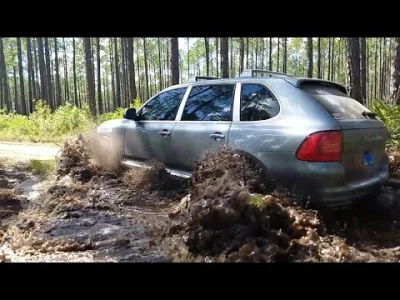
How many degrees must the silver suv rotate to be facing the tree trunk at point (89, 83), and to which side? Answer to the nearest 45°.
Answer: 0° — it already faces it

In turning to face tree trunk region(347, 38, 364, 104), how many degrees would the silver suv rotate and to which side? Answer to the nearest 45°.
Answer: approximately 90° to its right

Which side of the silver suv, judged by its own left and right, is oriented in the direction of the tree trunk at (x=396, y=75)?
right

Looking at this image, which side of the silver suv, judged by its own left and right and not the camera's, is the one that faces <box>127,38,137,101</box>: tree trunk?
front

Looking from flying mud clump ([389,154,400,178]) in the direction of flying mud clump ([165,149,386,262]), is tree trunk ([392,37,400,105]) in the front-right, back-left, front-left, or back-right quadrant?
back-right

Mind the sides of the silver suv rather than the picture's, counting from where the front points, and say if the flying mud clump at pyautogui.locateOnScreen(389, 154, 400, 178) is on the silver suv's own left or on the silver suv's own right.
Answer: on the silver suv's own right

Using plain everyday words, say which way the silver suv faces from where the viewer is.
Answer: facing away from the viewer and to the left of the viewer

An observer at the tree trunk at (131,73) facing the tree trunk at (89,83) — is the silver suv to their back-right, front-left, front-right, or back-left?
back-left
